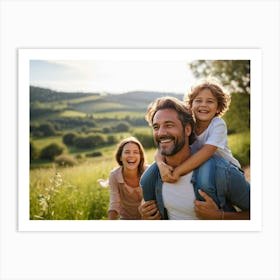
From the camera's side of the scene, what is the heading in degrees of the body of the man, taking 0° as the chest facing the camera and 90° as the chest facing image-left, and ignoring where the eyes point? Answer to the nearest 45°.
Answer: approximately 45°

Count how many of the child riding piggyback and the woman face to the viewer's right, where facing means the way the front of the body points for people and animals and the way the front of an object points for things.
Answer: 0

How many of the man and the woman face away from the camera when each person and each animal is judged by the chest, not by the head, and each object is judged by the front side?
0

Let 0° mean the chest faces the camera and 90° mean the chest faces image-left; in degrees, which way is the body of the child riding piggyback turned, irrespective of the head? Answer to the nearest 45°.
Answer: approximately 45°

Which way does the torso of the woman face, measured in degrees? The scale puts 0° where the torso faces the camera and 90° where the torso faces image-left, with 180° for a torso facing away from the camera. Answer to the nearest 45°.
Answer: approximately 0°

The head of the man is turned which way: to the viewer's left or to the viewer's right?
to the viewer's left
